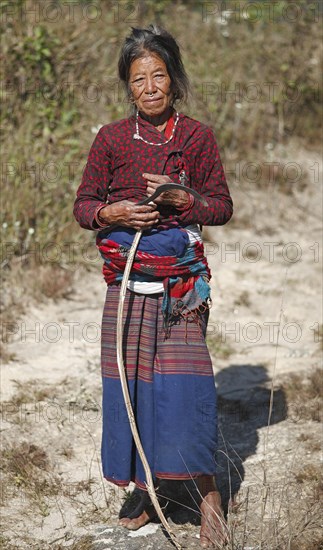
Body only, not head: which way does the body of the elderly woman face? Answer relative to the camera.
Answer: toward the camera

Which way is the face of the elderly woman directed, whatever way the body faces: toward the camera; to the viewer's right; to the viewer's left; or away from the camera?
toward the camera
